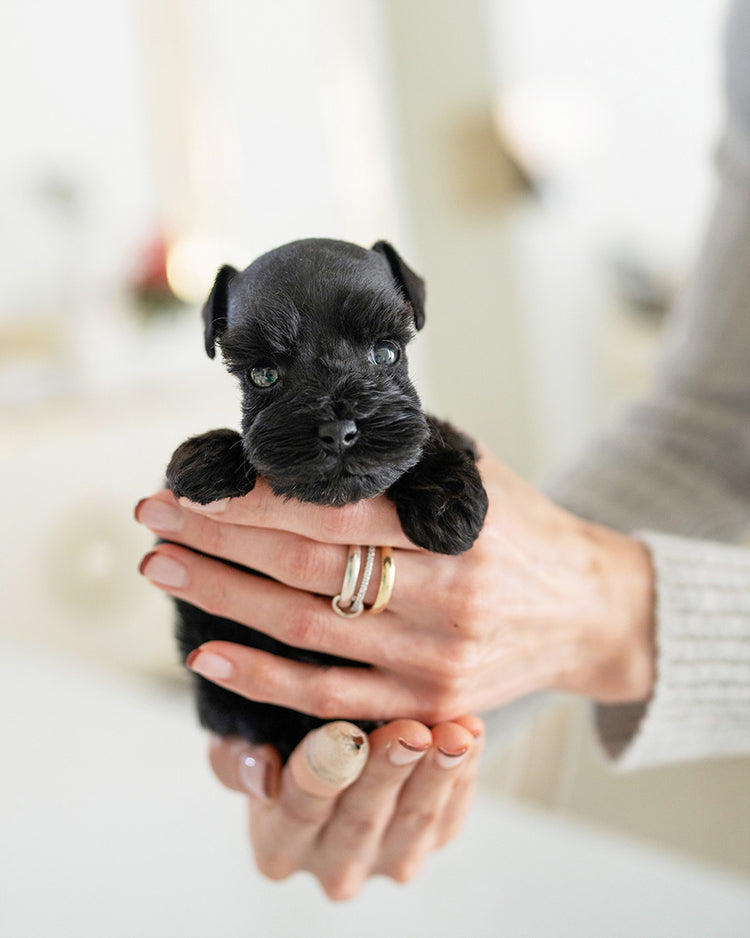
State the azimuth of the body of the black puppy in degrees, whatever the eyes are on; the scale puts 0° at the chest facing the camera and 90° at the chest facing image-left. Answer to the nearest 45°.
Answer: approximately 0°
